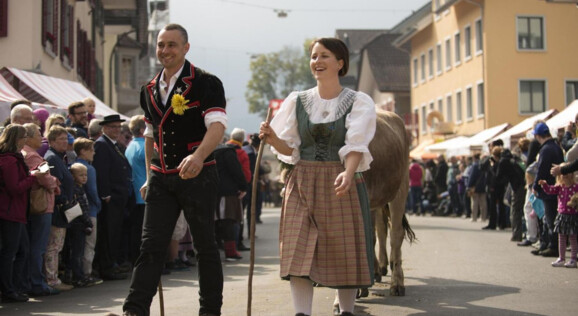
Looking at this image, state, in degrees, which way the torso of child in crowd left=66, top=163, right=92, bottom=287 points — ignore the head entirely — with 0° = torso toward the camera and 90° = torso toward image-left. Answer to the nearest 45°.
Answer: approximately 315°

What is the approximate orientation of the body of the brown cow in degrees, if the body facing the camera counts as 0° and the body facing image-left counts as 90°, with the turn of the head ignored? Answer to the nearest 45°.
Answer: approximately 45°

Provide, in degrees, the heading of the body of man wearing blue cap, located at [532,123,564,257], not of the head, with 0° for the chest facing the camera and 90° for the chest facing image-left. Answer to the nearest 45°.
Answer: approximately 90°

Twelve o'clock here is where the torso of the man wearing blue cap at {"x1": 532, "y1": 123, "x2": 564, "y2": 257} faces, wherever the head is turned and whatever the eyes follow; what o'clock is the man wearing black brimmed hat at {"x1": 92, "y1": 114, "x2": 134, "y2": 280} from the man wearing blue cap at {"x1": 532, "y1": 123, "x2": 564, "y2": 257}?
the man wearing black brimmed hat at {"x1": 92, "y1": 114, "x2": 134, "y2": 280} is roughly at 11 o'clock from the man wearing blue cap at {"x1": 532, "y1": 123, "x2": 564, "y2": 257}.

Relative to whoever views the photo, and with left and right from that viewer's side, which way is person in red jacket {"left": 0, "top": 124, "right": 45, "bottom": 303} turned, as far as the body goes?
facing to the right of the viewer

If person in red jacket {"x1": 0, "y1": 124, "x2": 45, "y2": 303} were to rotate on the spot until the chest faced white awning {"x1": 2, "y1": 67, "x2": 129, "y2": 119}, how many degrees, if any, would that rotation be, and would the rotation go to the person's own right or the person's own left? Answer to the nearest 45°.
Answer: approximately 90° to the person's own left

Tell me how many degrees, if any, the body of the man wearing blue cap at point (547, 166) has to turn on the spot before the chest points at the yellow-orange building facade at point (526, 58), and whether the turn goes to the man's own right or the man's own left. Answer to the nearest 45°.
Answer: approximately 90° to the man's own right

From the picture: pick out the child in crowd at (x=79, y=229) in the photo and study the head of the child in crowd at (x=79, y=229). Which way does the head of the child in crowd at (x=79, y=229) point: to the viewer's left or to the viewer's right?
to the viewer's right
